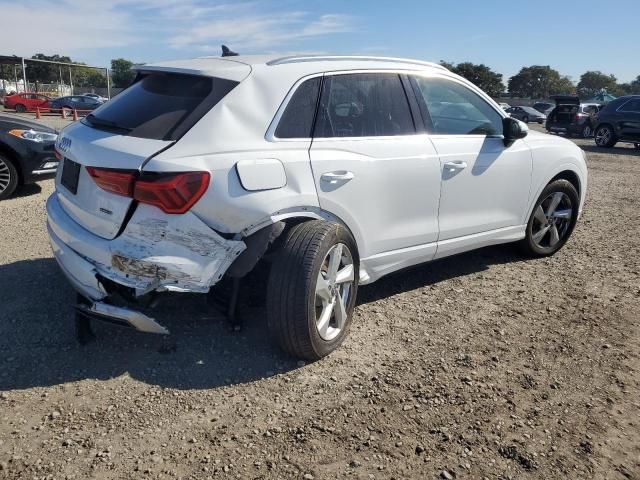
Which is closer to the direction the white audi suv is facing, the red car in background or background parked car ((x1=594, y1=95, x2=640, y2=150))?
the background parked car

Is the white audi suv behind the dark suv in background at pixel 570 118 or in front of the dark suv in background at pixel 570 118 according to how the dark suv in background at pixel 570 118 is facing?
behind

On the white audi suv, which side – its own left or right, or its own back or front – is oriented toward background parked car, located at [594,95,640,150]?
front

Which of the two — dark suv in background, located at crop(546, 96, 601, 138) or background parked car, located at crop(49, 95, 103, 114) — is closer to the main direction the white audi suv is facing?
the dark suv in background

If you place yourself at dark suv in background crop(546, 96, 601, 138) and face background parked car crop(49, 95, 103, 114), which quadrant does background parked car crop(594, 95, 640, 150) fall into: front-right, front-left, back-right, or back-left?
back-left

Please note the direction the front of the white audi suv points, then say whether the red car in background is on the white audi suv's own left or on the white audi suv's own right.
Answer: on the white audi suv's own left

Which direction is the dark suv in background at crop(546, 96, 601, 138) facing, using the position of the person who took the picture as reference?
facing away from the viewer and to the right of the viewer

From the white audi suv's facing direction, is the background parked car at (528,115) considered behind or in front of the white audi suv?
in front

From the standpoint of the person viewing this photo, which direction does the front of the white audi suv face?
facing away from the viewer and to the right of the viewer

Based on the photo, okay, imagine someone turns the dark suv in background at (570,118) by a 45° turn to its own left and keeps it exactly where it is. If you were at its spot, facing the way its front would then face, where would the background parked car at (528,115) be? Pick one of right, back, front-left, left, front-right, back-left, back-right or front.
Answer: front

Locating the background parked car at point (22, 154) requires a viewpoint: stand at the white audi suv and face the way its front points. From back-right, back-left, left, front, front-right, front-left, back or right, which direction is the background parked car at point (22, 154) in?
left

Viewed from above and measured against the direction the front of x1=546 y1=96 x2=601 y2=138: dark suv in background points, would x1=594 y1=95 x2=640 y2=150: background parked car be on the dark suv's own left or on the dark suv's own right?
on the dark suv's own right

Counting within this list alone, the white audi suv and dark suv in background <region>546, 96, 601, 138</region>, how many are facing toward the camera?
0
